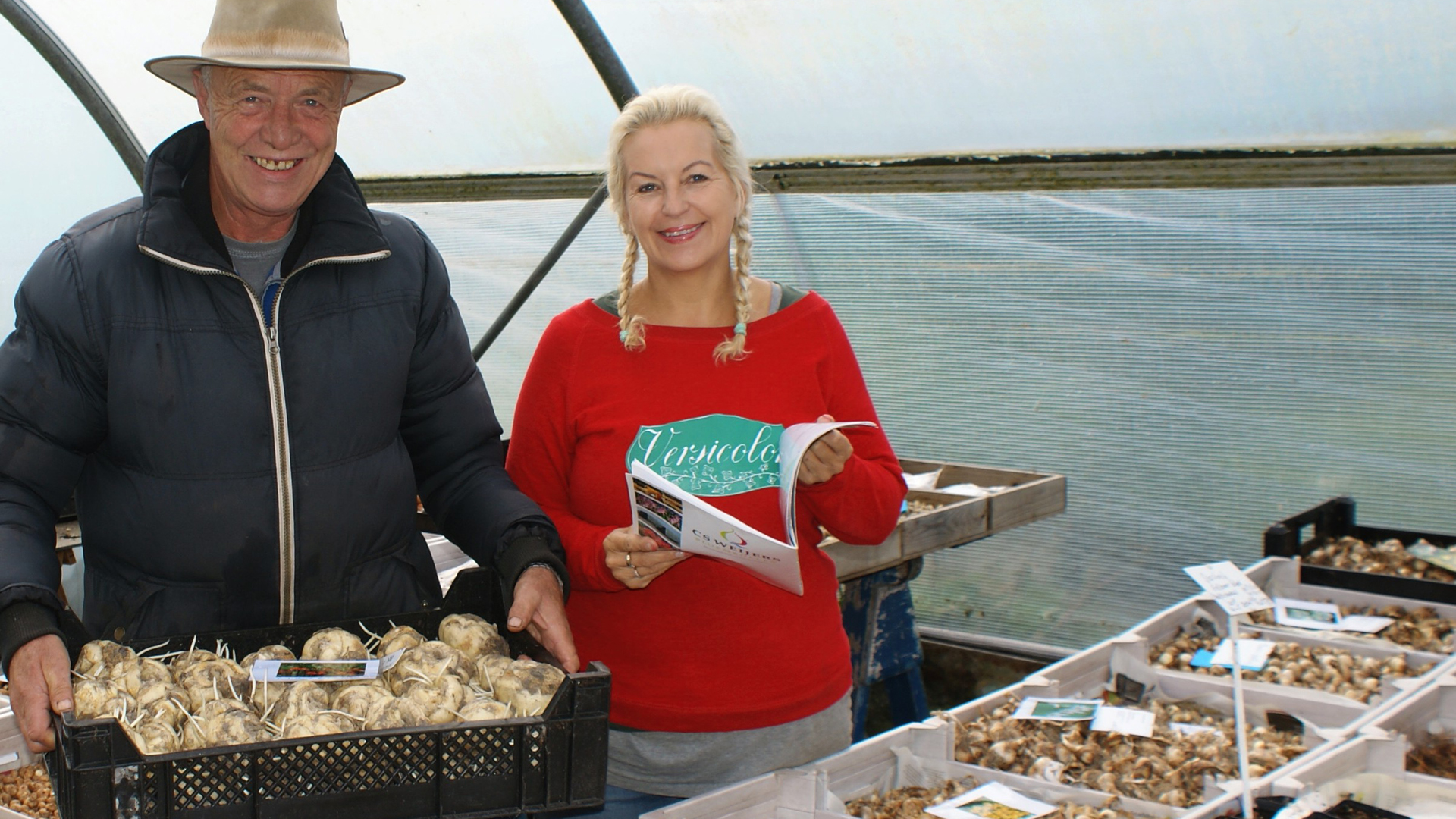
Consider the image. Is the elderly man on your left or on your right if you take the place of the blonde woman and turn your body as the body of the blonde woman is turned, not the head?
on your right

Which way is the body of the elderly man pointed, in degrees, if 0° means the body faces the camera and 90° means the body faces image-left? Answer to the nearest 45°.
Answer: approximately 0°

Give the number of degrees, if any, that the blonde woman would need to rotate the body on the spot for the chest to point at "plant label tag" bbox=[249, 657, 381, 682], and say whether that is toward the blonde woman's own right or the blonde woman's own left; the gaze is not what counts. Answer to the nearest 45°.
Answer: approximately 45° to the blonde woman's own right

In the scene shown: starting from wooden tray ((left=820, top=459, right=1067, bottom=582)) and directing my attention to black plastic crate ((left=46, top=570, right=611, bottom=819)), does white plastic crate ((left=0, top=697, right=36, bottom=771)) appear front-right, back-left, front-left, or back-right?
front-right

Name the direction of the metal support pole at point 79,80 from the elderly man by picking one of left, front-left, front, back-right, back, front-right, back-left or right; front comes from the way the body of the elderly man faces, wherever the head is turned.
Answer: back

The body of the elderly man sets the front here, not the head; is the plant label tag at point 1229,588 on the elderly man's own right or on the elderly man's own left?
on the elderly man's own left

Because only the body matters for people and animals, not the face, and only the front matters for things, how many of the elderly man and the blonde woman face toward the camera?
2

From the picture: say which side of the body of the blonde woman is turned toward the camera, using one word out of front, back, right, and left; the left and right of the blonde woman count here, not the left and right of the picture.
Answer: front

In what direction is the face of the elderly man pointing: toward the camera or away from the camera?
toward the camera

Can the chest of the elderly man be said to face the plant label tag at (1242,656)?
no

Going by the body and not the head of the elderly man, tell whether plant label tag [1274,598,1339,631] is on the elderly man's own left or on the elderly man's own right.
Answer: on the elderly man's own left

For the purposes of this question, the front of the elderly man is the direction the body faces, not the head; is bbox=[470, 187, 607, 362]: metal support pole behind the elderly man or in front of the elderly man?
behind

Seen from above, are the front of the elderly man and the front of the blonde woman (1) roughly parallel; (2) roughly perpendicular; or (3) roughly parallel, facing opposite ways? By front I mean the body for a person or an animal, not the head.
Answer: roughly parallel

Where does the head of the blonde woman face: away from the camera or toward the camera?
toward the camera

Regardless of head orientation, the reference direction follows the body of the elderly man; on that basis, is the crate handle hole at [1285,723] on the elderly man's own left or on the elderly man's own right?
on the elderly man's own left

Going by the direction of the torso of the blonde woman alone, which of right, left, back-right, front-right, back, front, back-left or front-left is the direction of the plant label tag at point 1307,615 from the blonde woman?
back-left

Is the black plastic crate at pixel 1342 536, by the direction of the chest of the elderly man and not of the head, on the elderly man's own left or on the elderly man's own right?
on the elderly man's own left
